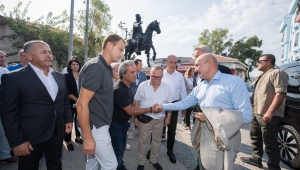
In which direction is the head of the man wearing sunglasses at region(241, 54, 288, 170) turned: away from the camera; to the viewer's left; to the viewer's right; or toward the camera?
to the viewer's left

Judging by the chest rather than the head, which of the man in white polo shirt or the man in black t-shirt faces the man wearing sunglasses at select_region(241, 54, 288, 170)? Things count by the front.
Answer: the man in black t-shirt

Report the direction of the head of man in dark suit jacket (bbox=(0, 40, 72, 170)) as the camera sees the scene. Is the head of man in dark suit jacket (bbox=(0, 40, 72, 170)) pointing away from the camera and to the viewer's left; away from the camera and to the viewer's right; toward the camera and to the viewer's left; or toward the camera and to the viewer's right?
toward the camera and to the viewer's right

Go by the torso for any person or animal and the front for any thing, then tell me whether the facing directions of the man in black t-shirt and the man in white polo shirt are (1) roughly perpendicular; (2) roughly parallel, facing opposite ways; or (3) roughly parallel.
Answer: roughly perpendicular

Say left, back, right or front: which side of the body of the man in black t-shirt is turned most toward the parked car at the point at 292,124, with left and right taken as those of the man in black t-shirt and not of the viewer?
front

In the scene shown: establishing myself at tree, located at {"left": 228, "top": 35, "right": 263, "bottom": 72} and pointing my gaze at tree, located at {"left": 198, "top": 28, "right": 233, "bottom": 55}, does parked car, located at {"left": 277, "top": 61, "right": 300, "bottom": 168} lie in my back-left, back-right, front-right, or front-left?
back-left

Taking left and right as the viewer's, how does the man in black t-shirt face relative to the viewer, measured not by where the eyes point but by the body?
facing to the right of the viewer

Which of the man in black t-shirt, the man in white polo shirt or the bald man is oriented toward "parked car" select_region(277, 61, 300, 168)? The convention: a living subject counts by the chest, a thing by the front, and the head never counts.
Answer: the man in black t-shirt

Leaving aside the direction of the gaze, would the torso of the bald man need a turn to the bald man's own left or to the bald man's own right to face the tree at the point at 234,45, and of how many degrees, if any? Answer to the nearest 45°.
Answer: approximately 135° to the bald man's own right
